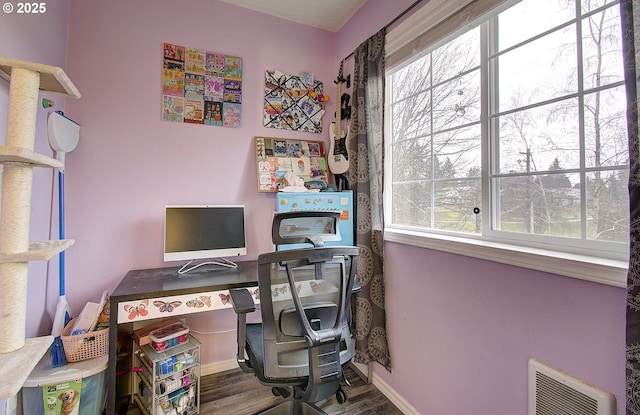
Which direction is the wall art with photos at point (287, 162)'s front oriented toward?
toward the camera

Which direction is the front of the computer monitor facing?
toward the camera

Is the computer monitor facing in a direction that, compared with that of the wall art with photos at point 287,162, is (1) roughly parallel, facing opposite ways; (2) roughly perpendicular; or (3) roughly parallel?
roughly parallel

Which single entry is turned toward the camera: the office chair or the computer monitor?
the computer monitor

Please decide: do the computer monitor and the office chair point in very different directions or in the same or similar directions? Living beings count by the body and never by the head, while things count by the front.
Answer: very different directions

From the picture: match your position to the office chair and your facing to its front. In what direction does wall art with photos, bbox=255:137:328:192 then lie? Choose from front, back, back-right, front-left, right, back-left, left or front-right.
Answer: front-right

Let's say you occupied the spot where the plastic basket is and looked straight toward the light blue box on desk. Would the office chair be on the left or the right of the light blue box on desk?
right

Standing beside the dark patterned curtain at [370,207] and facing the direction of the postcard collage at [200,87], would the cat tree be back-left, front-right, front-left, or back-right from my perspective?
front-left

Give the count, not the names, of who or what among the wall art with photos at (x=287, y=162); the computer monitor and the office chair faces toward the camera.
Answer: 2

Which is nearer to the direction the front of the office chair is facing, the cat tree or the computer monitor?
the computer monitor

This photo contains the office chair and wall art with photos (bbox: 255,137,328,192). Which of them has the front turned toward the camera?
the wall art with photos

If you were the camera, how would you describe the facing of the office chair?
facing away from the viewer and to the left of the viewer
